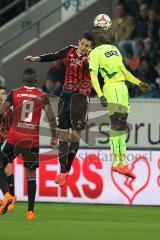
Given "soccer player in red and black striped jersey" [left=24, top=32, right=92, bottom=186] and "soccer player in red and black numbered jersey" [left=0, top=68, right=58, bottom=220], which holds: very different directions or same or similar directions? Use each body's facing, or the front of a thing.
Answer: very different directions

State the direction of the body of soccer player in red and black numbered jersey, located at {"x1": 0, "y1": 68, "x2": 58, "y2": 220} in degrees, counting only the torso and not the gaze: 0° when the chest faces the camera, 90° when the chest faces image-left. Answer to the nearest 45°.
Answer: approximately 180°

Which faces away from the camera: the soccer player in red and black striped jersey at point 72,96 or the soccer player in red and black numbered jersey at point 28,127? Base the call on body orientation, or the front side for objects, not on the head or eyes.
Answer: the soccer player in red and black numbered jersey at point 28,127
